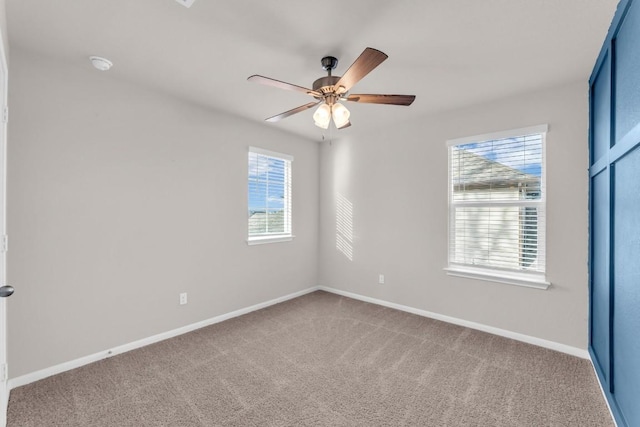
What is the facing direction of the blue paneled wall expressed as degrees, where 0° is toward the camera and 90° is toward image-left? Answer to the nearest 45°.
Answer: approximately 90°

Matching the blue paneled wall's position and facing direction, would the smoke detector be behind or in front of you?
in front

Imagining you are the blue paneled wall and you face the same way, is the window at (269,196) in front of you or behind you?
in front
